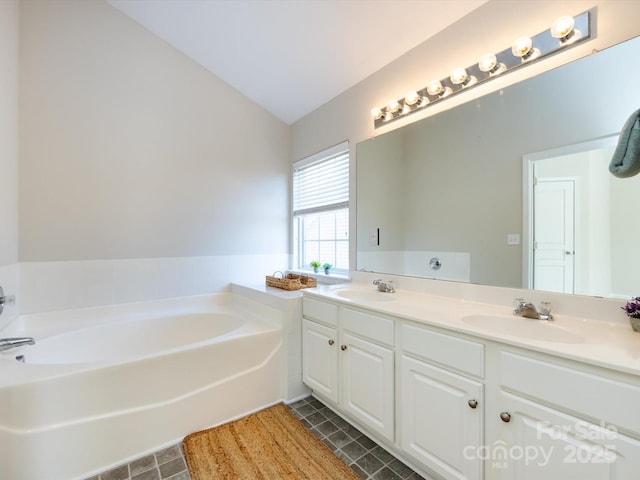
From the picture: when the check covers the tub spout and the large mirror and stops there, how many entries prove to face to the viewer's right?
1

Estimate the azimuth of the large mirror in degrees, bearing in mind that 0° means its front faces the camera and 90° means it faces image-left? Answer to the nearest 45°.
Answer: approximately 45°

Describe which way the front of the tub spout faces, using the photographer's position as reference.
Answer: facing to the right of the viewer

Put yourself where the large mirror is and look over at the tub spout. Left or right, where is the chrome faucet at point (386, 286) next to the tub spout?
right
